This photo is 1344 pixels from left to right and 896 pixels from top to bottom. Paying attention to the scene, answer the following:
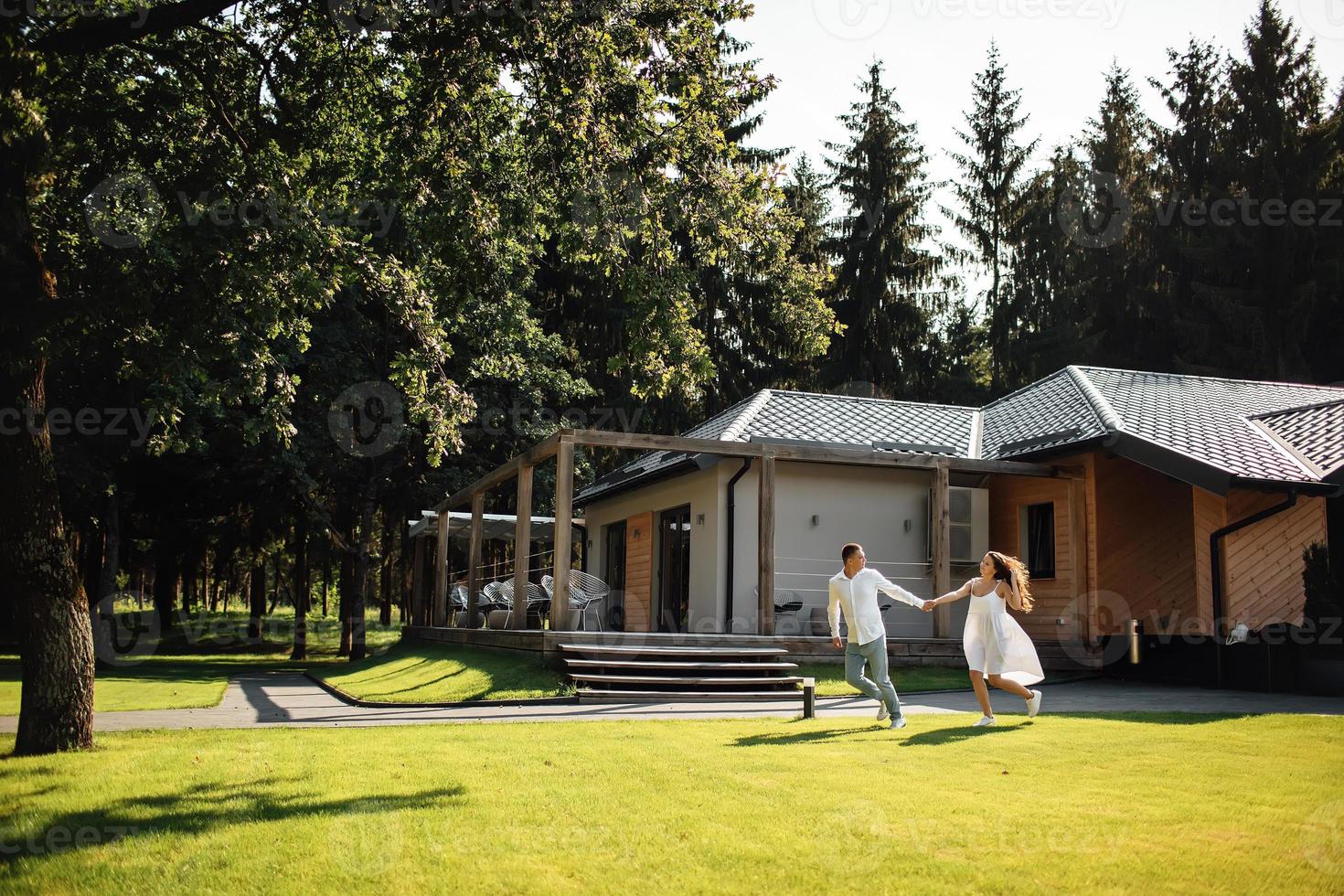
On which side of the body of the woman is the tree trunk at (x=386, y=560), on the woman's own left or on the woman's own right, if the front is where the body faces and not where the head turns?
on the woman's own right

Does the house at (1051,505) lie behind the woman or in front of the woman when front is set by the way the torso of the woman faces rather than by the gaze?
behind

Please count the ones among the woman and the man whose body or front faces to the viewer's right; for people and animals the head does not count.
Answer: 0

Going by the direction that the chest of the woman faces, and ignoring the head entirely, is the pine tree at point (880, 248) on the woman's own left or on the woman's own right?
on the woman's own right

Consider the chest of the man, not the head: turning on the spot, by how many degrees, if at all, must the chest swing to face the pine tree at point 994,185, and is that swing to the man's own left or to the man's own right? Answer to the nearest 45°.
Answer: approximately 180°

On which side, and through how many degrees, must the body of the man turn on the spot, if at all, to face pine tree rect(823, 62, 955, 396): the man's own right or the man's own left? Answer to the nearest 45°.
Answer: approximately 180°

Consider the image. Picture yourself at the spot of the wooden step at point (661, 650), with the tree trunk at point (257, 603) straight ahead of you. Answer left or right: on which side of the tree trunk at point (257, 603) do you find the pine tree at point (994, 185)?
right

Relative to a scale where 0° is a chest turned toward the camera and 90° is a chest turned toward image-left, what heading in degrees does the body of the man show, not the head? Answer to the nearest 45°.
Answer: approximately 0°

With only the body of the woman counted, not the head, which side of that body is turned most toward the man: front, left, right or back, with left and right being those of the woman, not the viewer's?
front
